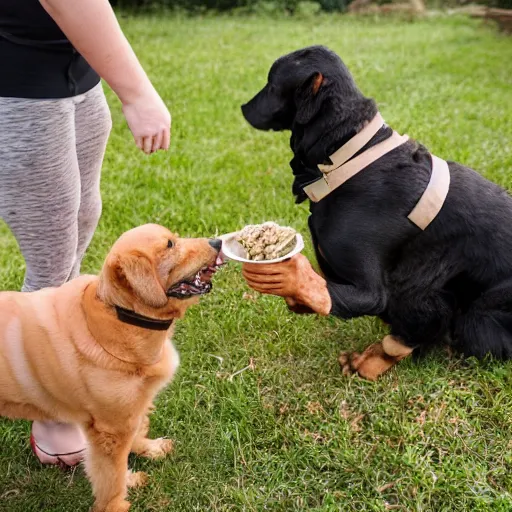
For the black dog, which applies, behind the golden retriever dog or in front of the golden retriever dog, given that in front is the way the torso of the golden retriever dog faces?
in front

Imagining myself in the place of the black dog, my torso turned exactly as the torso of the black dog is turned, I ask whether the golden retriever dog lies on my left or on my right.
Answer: on my left

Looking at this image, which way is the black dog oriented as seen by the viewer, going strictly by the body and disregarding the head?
to the viewer's left

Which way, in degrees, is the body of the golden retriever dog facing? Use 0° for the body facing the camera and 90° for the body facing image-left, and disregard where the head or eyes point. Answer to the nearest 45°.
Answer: approximately 270°
